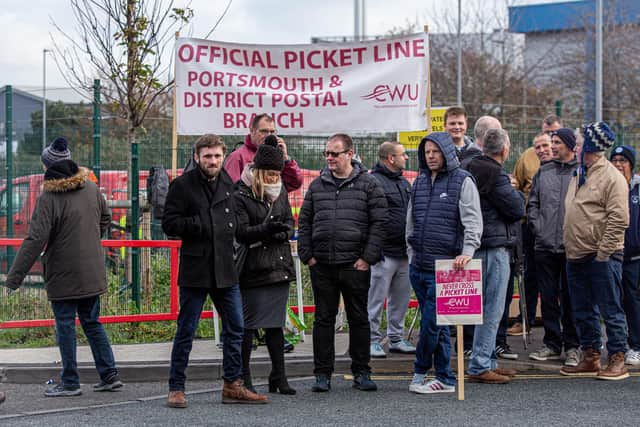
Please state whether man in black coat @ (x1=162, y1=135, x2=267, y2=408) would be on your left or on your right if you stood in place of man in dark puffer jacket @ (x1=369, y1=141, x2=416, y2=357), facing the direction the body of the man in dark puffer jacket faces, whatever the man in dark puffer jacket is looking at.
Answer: on your right

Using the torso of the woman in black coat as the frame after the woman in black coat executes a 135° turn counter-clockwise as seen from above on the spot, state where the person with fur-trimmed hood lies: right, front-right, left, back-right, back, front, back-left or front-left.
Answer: left

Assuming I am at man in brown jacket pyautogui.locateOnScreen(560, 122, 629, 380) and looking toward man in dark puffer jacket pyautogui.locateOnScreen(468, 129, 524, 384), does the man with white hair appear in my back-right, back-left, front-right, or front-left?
front-right

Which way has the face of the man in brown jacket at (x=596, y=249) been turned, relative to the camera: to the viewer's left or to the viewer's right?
to the viewer's left

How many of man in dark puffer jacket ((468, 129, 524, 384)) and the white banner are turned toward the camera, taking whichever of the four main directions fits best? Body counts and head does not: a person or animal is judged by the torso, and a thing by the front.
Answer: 1

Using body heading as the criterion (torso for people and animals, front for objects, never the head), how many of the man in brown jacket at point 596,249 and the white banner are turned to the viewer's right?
0

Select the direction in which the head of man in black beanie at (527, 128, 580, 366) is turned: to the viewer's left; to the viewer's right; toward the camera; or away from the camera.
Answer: to the viewer's left

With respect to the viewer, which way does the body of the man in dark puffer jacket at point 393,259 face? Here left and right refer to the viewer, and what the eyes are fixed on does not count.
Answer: facing the viewer and to the right of the viewer

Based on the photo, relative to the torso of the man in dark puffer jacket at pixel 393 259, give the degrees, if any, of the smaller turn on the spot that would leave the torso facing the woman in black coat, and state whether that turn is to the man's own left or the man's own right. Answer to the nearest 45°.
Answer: approximately 90° to the man's own right

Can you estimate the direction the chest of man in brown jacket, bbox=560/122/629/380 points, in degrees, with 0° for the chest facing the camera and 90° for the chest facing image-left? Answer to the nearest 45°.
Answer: approximately 45°

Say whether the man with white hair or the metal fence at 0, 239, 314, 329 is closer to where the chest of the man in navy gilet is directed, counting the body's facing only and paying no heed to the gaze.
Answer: the metal fence
